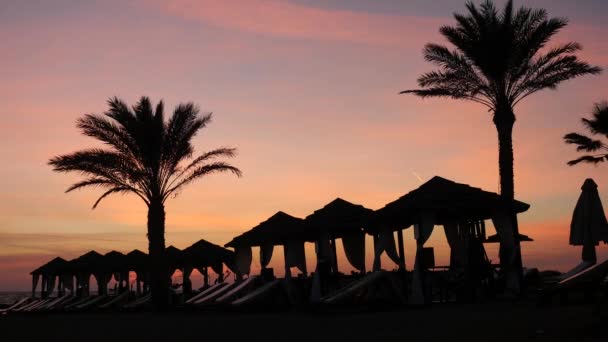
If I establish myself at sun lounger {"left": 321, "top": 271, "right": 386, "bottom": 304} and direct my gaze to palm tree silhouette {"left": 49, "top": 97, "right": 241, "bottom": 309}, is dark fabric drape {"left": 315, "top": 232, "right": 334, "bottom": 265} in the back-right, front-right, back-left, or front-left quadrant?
front-right

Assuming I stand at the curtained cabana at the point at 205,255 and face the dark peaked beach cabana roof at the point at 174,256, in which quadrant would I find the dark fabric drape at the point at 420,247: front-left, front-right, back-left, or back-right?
back-left

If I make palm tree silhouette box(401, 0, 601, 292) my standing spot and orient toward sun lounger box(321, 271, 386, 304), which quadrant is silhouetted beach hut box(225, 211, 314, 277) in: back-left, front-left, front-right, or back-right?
front-right

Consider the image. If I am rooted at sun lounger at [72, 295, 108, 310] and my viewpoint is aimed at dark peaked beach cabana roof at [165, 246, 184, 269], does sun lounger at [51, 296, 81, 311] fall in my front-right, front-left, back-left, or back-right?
back-left

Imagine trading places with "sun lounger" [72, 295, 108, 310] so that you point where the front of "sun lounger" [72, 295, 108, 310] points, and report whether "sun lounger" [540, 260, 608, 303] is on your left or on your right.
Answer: on your left

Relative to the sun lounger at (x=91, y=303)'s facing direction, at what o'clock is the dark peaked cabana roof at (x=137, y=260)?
The dark peaked cabana roof is roughly at 6 o'clock from the sun lounger.

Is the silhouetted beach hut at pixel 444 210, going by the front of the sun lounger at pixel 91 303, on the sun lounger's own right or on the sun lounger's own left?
on the sun lounger's own left

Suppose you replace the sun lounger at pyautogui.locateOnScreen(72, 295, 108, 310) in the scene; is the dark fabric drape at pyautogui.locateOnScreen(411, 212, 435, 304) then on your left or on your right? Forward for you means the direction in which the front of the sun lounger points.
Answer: on your left

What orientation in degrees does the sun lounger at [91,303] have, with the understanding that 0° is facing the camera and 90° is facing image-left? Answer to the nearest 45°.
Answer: approximately 90°

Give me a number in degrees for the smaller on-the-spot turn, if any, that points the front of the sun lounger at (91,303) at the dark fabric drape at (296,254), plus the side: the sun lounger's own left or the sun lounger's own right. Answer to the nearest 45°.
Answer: approximately 135° to the sun lounger's own left
